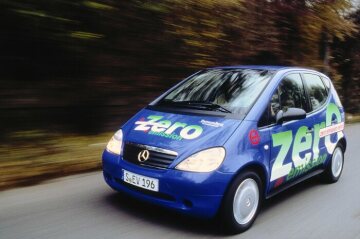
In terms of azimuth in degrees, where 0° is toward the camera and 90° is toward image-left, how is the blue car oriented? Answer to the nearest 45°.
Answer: approximately 45°
